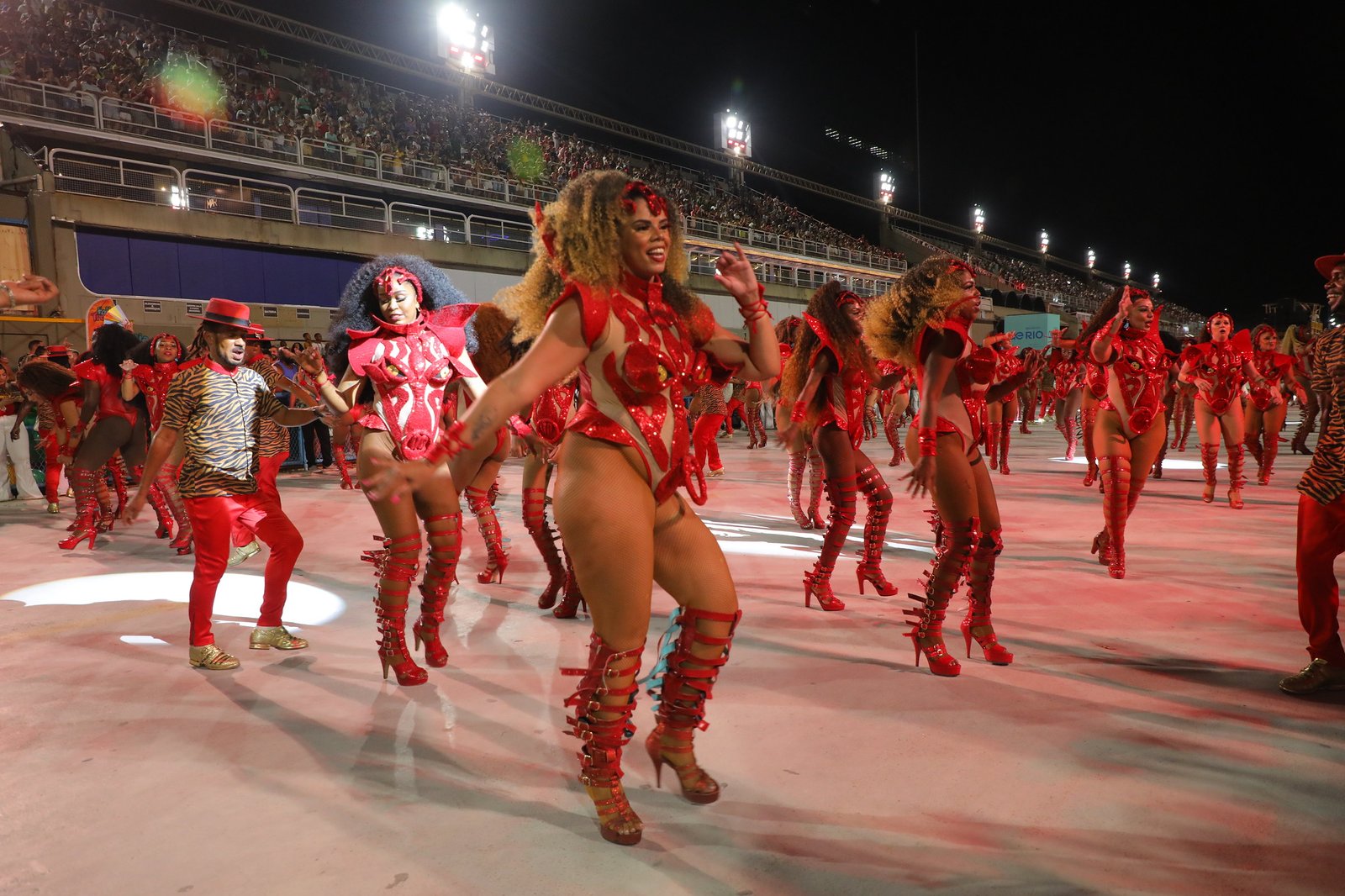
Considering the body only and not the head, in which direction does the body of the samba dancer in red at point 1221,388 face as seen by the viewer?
toward the camera

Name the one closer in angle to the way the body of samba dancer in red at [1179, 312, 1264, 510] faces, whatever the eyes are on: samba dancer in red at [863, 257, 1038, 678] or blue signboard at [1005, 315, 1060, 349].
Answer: the samba dancer in red

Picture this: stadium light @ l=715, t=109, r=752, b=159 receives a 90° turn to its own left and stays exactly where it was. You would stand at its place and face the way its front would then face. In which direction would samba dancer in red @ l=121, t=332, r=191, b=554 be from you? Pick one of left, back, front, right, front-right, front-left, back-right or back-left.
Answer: back-right

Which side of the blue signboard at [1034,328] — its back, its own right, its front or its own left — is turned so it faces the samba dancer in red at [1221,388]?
front

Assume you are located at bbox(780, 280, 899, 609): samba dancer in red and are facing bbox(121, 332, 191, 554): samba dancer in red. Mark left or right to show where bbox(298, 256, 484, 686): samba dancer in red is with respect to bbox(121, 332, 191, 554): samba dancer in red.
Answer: left

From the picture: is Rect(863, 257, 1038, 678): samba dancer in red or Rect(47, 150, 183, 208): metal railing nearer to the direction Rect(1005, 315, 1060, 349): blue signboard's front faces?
the samba dancer in red

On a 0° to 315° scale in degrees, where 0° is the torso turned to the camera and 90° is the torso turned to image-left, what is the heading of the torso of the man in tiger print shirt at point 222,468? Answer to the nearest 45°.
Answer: approximately 315°

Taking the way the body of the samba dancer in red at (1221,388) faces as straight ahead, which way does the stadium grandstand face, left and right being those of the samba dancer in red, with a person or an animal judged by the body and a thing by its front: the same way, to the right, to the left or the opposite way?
to the left

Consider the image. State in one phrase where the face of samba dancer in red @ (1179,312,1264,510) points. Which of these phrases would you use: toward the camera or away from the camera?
toward the camera

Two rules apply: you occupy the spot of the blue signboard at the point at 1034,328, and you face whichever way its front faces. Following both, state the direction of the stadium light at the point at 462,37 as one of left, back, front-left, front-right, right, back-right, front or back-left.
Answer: front-right

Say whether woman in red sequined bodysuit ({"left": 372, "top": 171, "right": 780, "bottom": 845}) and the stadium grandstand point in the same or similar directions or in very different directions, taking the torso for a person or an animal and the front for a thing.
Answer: same or similar directions

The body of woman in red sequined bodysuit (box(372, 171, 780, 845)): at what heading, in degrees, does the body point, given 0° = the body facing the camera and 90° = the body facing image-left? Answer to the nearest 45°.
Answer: approximately 315°

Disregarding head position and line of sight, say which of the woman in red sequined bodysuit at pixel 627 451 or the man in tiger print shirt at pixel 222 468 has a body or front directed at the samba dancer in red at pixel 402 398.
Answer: the man in tiger print shirt

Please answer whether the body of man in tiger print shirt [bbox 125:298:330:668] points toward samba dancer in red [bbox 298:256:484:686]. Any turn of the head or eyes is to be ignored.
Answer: yes
